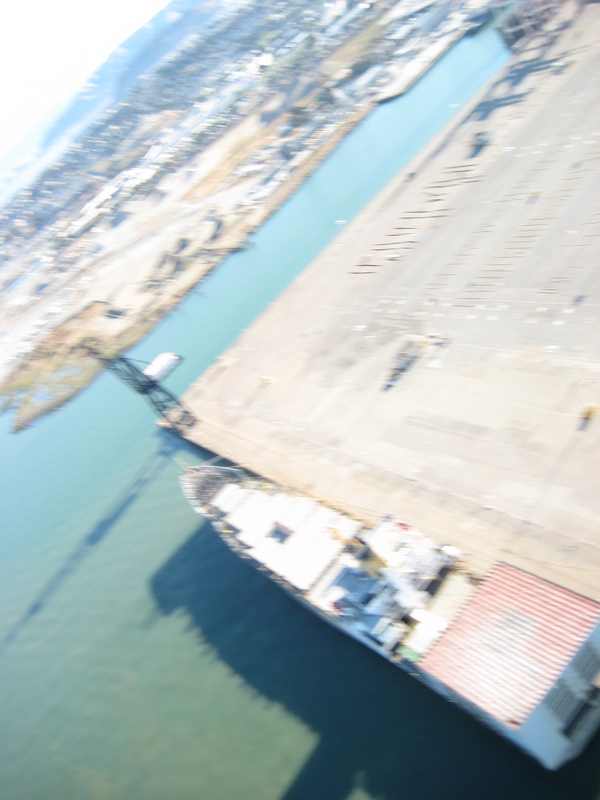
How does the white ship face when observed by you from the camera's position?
facing away from the viewer and to the left of the viewer
